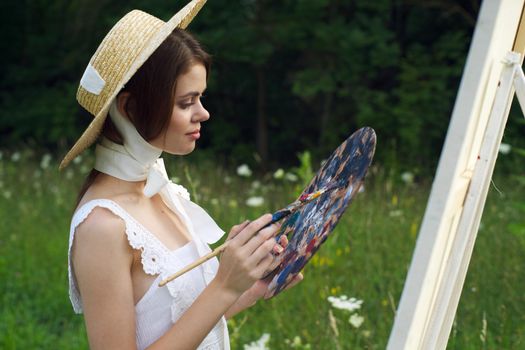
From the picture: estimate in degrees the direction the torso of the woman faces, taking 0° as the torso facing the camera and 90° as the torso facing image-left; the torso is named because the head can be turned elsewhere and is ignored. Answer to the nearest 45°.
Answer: approximately 315°

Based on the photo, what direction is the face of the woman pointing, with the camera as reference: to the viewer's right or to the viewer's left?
to the viewer's right

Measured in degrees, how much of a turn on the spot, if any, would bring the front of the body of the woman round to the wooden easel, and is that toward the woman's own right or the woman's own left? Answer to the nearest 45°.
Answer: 0° — they already face it
